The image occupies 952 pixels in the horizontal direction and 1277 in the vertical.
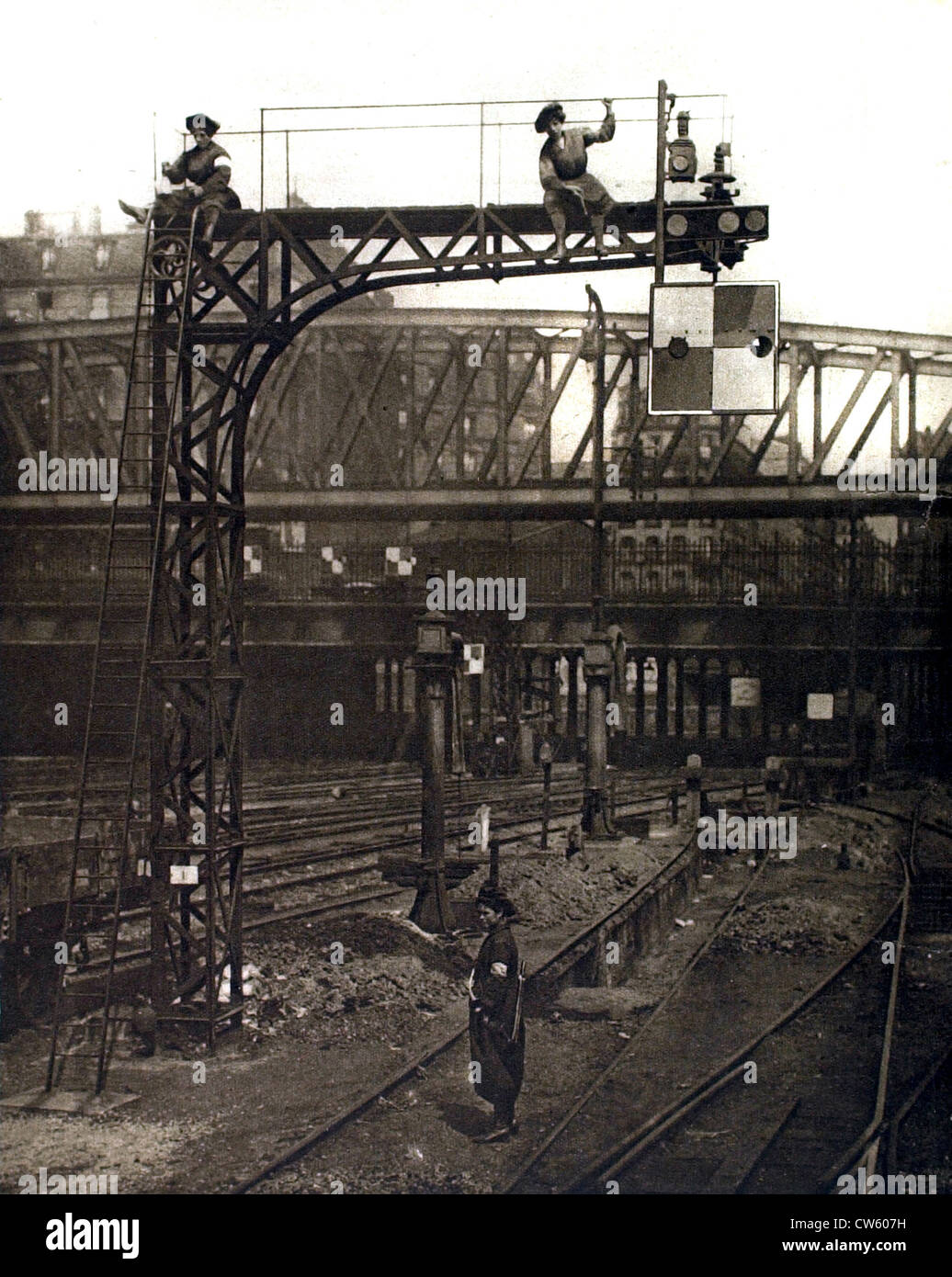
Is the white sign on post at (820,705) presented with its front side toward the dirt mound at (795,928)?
yes

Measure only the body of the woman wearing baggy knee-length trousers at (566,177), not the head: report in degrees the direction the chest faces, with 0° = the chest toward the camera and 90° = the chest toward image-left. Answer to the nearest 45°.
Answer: approximately 0°

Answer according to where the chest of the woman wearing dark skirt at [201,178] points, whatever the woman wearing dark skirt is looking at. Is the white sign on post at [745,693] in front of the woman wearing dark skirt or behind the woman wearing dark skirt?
behind

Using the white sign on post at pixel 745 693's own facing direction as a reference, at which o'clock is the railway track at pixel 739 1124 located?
The railway track is roughly at 12 o'clock from the white sign on post.

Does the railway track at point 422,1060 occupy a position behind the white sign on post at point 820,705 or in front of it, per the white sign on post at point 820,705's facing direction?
in front
